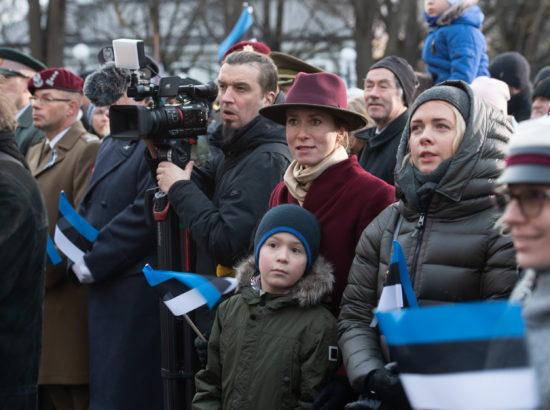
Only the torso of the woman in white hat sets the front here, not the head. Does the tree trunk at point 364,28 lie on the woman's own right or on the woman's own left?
on the woman's own right

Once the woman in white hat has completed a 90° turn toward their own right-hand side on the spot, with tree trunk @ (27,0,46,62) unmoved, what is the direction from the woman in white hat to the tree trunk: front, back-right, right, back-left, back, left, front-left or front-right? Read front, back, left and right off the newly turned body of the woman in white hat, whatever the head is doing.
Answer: front

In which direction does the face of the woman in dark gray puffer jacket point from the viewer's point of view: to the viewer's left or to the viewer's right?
to the viewer's left

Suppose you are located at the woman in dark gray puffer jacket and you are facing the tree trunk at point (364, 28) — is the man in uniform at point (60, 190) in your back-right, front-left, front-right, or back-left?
front-left

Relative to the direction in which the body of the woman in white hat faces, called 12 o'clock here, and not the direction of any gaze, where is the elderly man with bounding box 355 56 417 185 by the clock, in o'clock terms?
The elderly man is roughly at 4 o'clock from the woman in white hat.

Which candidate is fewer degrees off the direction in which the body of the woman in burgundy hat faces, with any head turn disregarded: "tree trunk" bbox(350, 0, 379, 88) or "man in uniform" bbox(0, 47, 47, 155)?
the man in uniform

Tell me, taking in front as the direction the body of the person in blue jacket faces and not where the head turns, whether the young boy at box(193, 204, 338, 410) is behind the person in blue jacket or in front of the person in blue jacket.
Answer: in front

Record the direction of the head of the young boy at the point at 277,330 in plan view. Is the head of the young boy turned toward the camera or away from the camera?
toward the camera

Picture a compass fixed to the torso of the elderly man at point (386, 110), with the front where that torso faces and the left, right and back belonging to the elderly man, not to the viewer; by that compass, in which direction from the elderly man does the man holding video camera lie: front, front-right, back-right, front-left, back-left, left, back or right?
front

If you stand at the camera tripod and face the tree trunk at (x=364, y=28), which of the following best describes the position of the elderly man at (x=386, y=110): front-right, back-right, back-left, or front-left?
front-right

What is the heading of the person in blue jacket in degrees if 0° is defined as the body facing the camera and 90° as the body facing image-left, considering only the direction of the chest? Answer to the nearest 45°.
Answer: approximately 45°

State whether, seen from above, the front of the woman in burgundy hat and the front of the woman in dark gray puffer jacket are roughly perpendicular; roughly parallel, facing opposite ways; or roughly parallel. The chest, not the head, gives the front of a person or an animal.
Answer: roughly parallel

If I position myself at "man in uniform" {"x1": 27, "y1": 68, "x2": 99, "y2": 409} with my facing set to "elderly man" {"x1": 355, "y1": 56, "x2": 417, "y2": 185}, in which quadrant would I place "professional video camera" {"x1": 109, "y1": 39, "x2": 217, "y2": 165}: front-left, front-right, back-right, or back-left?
front-right

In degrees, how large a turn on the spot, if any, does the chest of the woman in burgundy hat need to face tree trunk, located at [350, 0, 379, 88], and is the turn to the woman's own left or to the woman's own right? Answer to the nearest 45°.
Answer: approximately 135° to the woman's own right

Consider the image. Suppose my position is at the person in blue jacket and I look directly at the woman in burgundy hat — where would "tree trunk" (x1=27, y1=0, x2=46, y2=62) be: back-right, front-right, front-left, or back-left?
back-right

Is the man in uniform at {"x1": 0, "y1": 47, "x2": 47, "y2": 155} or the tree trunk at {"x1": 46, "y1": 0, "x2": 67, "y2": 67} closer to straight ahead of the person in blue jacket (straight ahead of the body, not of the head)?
the man in uniform

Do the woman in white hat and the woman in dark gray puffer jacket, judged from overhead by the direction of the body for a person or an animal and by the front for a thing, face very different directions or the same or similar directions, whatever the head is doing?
same or similar directions

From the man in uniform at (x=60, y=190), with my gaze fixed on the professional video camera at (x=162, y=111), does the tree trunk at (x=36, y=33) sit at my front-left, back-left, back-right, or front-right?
back-left
